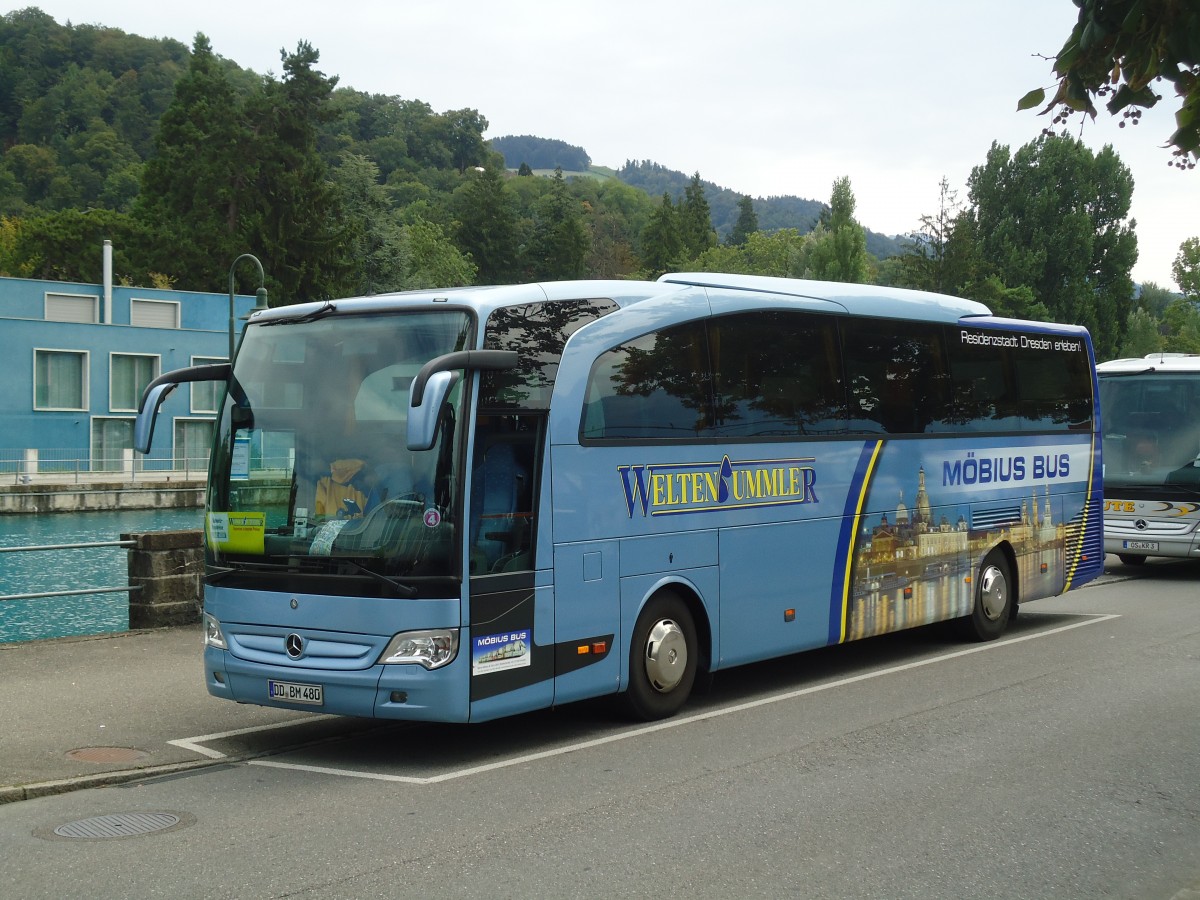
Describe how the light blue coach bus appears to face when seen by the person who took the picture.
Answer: facing the viewer and to the left of the viewer

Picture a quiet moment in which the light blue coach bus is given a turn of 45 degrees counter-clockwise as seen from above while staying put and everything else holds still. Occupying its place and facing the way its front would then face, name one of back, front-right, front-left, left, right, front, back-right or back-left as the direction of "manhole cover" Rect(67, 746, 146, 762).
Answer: right

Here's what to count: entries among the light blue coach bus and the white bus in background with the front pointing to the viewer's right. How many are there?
0

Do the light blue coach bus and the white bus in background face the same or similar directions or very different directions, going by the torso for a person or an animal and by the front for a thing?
same or similar directions

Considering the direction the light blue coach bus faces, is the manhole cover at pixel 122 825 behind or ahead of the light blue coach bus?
ahead

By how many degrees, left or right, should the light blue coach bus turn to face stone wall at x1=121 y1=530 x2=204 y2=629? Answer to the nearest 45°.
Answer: approximately 90° to its right

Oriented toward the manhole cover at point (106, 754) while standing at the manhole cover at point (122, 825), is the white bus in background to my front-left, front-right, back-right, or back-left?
front-right

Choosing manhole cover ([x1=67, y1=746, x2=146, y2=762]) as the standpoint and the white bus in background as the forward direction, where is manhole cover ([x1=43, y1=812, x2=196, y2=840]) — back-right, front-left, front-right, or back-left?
back-right

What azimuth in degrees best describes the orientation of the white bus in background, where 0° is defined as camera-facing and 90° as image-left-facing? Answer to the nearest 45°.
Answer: approximately 45°

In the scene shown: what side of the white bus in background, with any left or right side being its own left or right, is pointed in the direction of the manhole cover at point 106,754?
front

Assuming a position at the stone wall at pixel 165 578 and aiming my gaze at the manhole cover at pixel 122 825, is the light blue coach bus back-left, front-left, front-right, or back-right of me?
front-left

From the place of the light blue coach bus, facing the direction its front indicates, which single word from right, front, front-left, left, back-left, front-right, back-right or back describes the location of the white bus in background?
back
